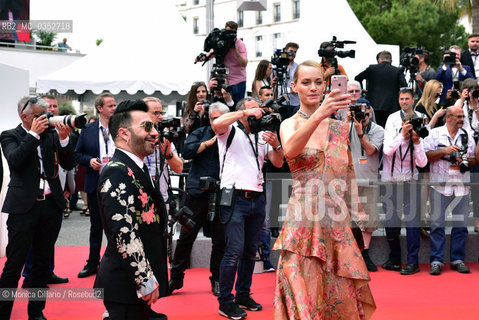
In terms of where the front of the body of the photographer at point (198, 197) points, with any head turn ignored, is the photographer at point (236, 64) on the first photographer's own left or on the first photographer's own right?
on the first photographer's own left

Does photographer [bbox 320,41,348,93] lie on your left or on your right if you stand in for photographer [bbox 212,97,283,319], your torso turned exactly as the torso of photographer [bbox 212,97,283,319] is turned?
on your left

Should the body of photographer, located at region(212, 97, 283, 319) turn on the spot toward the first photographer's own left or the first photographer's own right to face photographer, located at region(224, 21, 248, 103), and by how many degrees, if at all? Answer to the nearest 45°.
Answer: approximately 135° to the first photographer's own left

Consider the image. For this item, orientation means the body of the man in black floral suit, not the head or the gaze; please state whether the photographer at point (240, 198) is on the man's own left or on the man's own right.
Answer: on the man's own left
